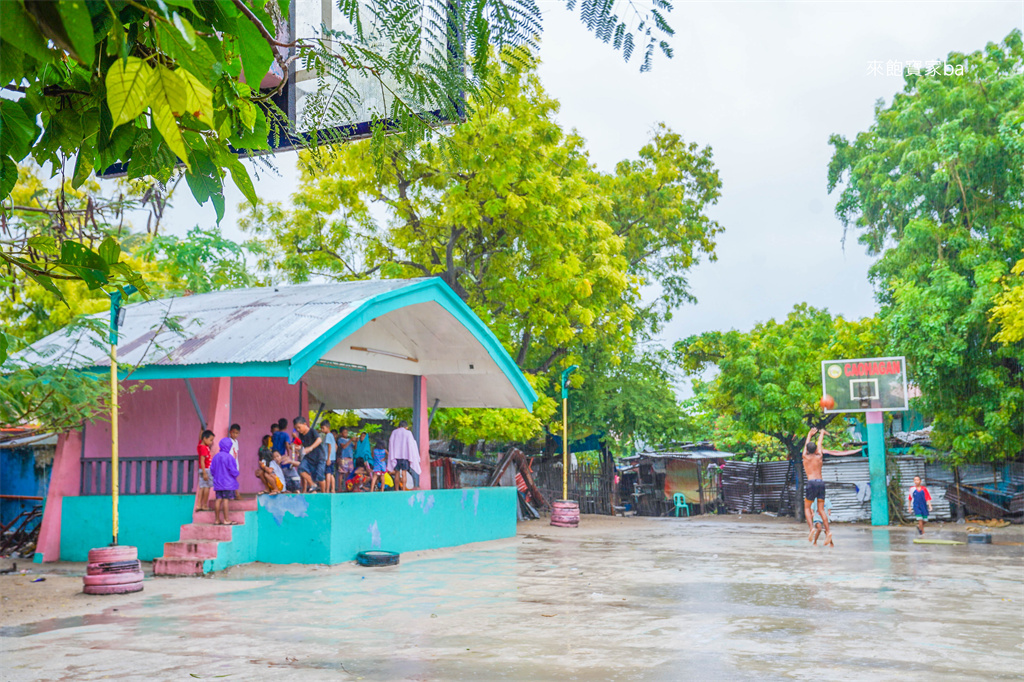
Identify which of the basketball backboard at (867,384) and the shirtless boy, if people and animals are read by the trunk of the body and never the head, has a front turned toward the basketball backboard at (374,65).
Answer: the basketball backboard at (867,384)

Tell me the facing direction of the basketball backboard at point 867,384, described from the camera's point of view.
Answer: facing the viewer

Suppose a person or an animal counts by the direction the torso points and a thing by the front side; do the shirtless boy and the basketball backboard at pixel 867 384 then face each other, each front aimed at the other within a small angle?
yes

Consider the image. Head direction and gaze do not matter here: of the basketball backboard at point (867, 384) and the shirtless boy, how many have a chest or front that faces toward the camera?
1

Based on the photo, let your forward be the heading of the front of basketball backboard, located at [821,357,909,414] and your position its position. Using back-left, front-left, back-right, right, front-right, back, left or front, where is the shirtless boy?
front

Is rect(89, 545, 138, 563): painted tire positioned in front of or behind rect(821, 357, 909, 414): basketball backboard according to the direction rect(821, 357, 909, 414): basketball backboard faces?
in front

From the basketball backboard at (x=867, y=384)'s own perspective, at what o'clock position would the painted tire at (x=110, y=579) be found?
The painted tire is roughly at 1 o'clock from the basketball backboard.

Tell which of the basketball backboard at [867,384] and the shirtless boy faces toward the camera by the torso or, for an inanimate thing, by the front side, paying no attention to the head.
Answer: the basketball backboard

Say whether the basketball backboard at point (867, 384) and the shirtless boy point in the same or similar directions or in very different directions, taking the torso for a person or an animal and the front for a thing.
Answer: very different directions

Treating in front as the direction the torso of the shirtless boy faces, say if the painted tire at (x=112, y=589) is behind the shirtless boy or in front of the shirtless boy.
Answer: behind

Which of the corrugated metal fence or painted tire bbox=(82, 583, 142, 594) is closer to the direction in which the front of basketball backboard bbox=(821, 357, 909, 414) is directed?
the painted tire

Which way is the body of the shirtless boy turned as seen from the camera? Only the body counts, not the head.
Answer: away from the camera

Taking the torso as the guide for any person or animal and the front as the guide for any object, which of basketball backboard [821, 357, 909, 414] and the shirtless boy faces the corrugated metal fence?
the shirtless boy

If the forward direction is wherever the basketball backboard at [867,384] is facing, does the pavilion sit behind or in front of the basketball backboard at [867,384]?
in front
